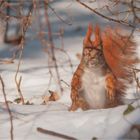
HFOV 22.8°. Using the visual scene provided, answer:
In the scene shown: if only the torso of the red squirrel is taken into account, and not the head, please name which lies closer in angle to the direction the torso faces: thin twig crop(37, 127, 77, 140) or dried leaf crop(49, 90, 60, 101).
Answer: the thin twig

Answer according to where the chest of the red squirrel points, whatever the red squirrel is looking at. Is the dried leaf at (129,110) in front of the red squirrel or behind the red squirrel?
in front

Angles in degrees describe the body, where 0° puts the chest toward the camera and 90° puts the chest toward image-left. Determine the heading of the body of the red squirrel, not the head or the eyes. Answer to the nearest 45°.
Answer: approximately 0°

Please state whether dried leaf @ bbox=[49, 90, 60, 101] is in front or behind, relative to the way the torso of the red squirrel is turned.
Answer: behind

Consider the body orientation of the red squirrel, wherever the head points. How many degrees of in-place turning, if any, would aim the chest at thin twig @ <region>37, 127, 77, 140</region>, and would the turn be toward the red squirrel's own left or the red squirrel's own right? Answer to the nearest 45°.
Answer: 0° — it already faces it
